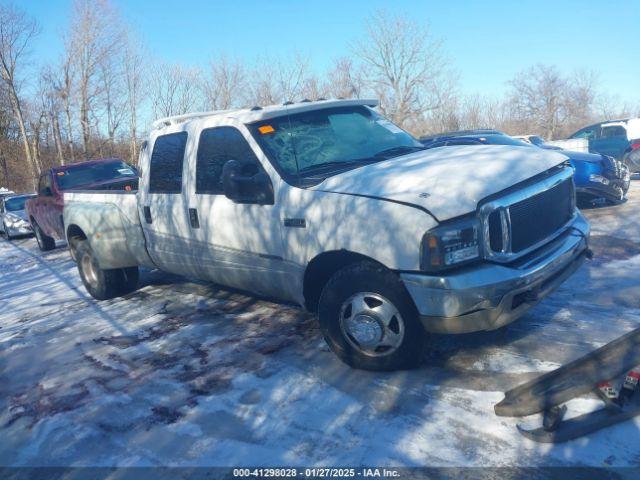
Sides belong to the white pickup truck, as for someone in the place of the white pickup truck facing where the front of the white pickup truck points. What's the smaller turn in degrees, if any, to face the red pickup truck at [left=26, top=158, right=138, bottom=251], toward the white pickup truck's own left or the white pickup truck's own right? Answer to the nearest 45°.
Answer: approximately 180°
